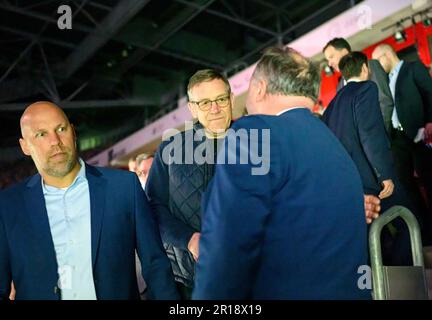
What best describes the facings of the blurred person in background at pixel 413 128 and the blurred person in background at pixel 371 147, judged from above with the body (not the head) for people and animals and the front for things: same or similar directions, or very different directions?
very different directions

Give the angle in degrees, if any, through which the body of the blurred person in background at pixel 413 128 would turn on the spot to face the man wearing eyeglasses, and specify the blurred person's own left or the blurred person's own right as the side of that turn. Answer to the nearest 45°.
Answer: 0° — they already face them

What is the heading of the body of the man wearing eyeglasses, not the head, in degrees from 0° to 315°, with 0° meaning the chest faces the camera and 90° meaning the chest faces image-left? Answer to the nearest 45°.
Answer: approximately 315°

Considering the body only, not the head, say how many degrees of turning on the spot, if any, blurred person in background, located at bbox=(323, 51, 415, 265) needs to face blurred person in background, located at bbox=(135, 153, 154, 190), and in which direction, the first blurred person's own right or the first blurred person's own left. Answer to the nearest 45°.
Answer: approximately 90° to the first blurred person's own left

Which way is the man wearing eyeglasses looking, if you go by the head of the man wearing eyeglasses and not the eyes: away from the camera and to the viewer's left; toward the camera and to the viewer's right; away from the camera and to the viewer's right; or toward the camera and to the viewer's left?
toward the camera and to the viewer's right

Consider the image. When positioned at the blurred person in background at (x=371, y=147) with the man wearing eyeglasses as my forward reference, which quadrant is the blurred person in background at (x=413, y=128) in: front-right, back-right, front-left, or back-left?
back-right

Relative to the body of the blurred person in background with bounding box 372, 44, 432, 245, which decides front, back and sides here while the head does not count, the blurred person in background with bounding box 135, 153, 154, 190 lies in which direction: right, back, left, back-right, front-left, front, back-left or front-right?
front-right

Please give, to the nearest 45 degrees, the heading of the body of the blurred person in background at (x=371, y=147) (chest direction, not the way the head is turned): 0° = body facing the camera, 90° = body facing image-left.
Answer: approximately 225°

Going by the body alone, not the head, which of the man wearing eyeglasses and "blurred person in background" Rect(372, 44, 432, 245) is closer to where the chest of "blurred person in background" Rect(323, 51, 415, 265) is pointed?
the blurred person in background

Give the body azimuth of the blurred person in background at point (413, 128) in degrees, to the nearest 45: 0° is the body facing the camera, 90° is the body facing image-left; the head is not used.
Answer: approximately 45°
